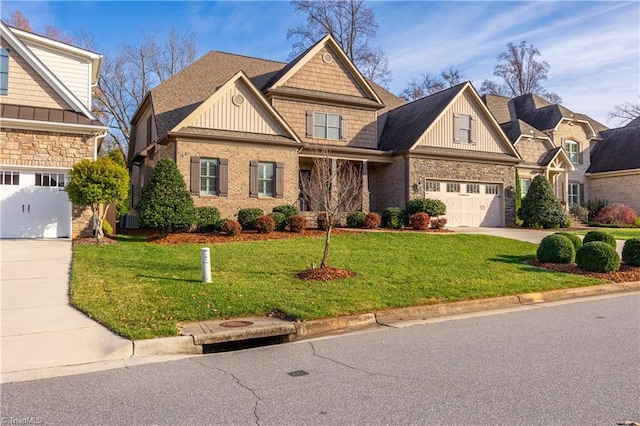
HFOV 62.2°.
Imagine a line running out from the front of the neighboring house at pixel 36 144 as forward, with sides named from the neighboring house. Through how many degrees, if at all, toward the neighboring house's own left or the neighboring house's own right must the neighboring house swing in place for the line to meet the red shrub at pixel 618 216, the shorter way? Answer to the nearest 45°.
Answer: approximately 90° to the neighboring house's own left

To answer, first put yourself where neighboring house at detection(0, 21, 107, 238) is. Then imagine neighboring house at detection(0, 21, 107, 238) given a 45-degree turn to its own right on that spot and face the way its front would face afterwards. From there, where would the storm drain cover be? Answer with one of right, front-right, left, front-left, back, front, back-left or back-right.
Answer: front-left

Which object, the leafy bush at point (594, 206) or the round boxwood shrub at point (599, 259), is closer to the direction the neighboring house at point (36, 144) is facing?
the round boxwood shrub

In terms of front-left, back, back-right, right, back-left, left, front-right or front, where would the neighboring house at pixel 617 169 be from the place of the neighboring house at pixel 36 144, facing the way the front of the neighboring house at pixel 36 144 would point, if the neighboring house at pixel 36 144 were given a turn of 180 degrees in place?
right

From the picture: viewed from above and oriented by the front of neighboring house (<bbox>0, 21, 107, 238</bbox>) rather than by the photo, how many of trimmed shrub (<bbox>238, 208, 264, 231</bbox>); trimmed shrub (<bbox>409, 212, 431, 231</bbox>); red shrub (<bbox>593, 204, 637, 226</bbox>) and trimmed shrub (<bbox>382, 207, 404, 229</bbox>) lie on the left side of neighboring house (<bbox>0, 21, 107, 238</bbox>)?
4

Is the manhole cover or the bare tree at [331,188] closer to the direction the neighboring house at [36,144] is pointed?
the manhole cover

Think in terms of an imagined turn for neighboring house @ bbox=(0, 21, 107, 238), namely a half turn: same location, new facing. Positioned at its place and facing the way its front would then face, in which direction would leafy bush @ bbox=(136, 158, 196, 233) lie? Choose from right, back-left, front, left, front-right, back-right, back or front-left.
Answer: back-right

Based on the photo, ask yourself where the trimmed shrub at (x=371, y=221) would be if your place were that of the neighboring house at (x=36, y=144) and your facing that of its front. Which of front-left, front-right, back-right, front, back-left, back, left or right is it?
left

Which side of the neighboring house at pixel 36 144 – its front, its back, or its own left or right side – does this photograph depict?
front

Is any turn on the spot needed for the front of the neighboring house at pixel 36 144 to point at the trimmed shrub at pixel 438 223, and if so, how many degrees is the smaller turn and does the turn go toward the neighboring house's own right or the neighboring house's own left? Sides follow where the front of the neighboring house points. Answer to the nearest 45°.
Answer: approximately 90° to the neighboring house's own left

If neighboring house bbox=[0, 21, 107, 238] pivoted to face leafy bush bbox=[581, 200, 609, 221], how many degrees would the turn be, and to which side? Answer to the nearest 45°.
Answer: approximately 90° to its left

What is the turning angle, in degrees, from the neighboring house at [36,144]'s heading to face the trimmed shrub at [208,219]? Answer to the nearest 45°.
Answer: approximately 90° to its left

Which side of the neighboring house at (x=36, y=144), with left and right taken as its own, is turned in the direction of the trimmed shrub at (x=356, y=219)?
left
